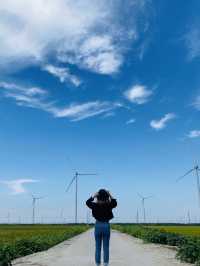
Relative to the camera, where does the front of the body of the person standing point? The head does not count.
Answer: away from the camera
